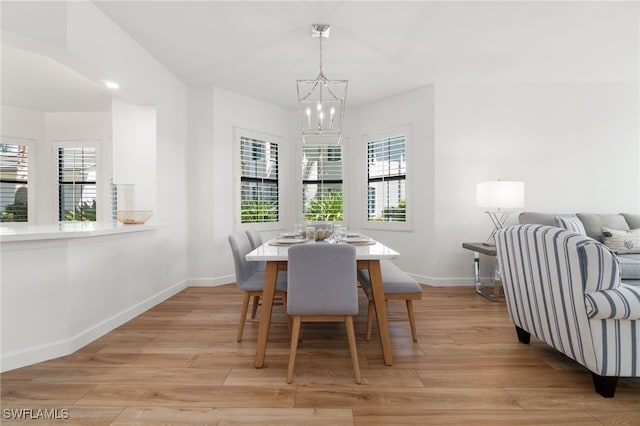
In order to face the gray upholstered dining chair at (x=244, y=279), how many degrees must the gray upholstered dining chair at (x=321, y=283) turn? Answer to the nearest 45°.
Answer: approximately 45° to its left

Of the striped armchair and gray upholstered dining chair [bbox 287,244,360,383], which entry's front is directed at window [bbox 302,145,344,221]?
the gray upholstered dining chair

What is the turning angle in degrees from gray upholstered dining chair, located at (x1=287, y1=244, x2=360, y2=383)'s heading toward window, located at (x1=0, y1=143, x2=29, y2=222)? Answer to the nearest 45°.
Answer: approximately 45° to its left

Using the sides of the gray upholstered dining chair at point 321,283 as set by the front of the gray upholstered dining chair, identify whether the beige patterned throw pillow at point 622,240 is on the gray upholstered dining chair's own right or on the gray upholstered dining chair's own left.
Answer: on the gray upholstered dining chair's own right

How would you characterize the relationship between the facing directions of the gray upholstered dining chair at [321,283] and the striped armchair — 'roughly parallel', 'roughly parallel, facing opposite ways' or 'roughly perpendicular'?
roughly perpendicular

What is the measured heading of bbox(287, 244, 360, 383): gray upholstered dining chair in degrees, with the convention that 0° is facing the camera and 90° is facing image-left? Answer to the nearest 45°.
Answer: approximately 180°
